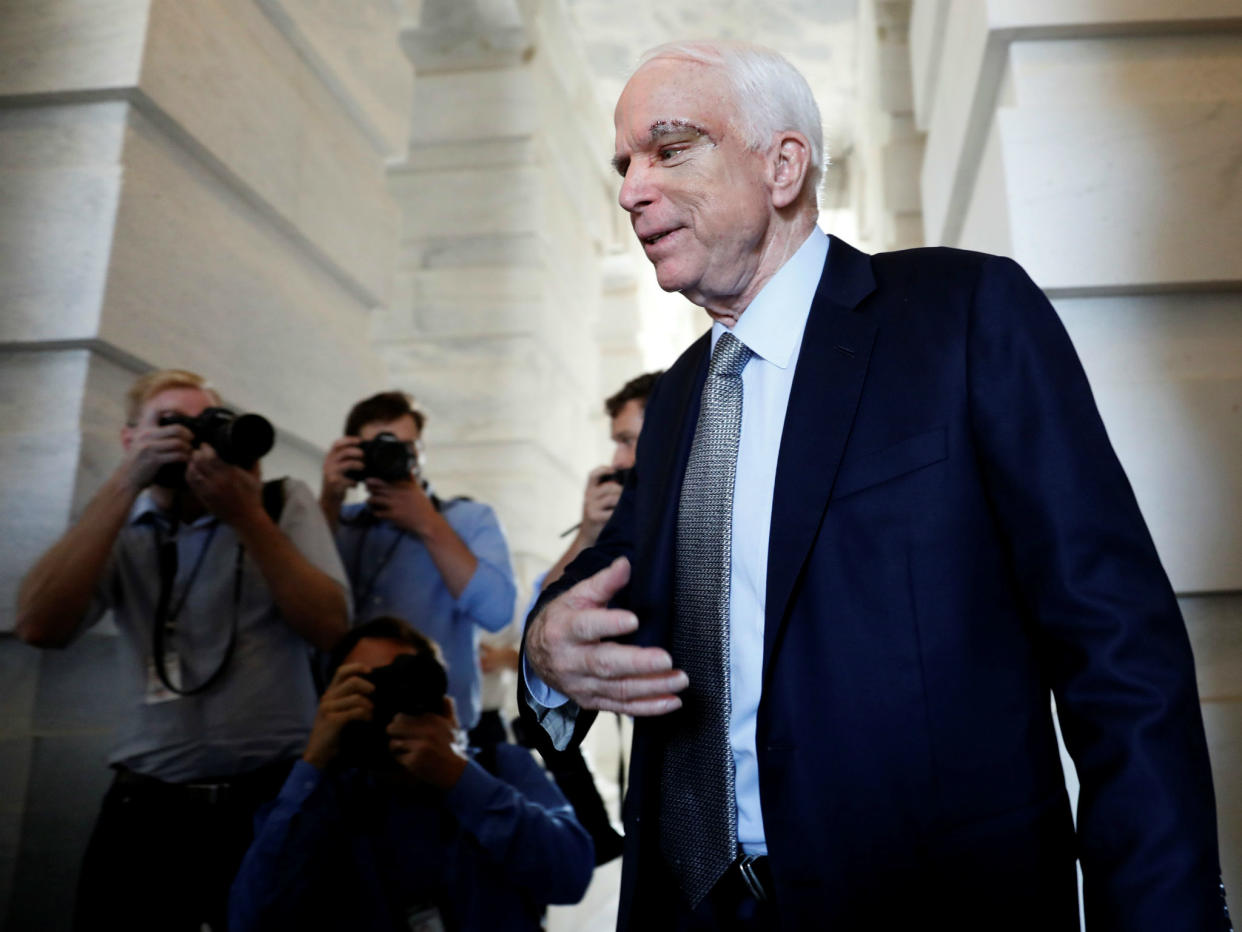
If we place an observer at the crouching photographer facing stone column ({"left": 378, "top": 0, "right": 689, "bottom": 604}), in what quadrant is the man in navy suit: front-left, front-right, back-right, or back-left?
back-right

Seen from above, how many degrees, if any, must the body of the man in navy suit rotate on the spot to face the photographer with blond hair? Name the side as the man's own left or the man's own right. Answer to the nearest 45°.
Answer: approximately 90° to the man's own right

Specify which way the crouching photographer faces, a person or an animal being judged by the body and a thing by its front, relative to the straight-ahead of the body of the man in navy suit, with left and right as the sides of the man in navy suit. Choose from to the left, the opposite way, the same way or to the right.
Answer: to the left

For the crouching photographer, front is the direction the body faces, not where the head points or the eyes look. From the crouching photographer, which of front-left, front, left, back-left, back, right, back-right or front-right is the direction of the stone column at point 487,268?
back

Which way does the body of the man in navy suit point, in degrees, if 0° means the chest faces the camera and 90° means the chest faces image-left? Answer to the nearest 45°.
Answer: approximately 45°

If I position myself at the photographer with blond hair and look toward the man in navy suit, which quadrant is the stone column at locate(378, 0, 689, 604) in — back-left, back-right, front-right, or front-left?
back-left

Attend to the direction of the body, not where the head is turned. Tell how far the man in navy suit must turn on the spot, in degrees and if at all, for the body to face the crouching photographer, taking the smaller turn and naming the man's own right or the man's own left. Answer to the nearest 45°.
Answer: approximately 90° to the man's own right

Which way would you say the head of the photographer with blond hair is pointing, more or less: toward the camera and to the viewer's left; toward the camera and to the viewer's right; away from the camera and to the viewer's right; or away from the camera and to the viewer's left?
toward the camera and to the viewer's right

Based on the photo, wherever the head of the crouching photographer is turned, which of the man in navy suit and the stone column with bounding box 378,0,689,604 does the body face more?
the man in navy suit
